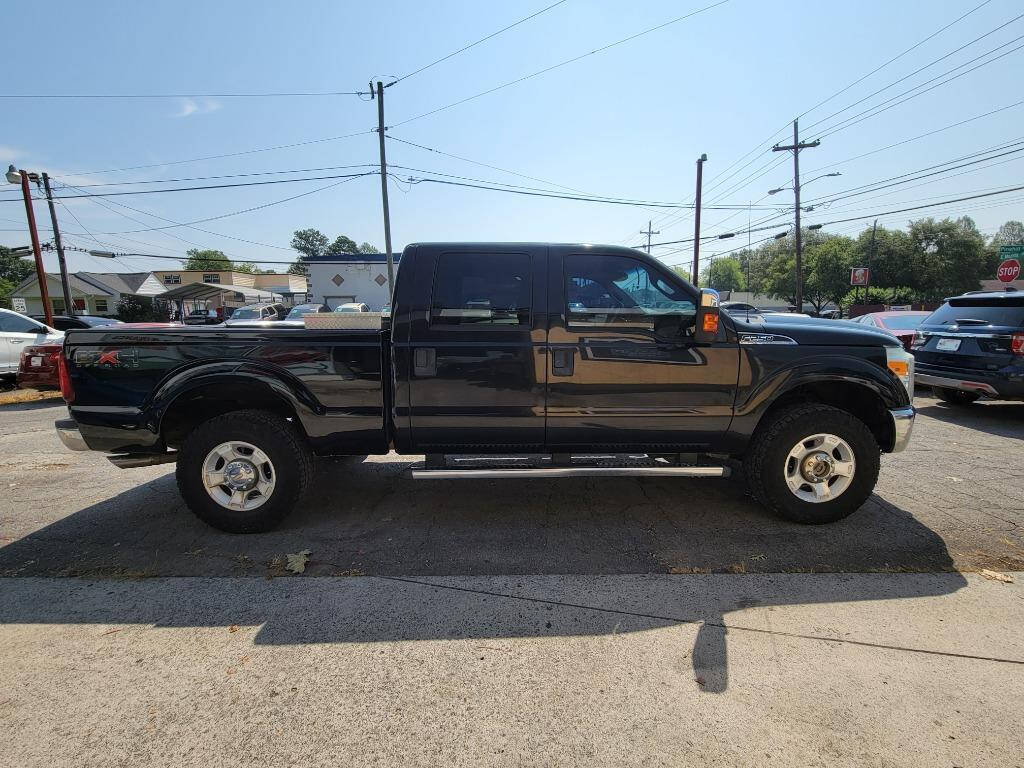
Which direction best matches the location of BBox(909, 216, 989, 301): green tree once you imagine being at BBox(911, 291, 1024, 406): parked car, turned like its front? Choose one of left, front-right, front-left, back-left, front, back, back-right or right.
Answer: front-left

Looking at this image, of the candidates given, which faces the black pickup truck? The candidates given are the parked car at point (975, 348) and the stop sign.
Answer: the stop sign

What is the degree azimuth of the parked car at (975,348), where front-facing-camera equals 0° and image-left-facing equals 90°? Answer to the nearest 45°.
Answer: approximately 225°

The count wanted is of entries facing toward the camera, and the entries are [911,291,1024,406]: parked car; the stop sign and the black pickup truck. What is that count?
1

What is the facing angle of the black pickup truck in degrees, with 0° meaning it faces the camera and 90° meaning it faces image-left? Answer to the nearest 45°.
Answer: approximately 270°

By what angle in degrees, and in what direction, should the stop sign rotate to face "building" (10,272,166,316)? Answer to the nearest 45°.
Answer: approximately 90° to its right

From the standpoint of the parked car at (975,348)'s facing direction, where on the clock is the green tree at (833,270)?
The green tree is roughly at 10 o'clock from the parked car.

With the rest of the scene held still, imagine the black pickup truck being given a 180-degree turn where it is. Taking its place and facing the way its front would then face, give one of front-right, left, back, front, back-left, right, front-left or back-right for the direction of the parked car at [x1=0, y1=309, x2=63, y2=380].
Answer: front-right

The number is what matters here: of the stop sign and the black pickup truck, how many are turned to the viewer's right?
1

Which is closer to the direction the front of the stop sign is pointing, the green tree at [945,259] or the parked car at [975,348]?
the parked car

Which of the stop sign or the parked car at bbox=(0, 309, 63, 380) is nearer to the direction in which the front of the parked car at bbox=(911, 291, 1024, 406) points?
the stop sign

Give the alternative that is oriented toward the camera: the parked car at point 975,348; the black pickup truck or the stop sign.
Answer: the stop sign

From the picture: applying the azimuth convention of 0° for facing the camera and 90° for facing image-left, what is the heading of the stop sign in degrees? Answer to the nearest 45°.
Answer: approximately 0°
